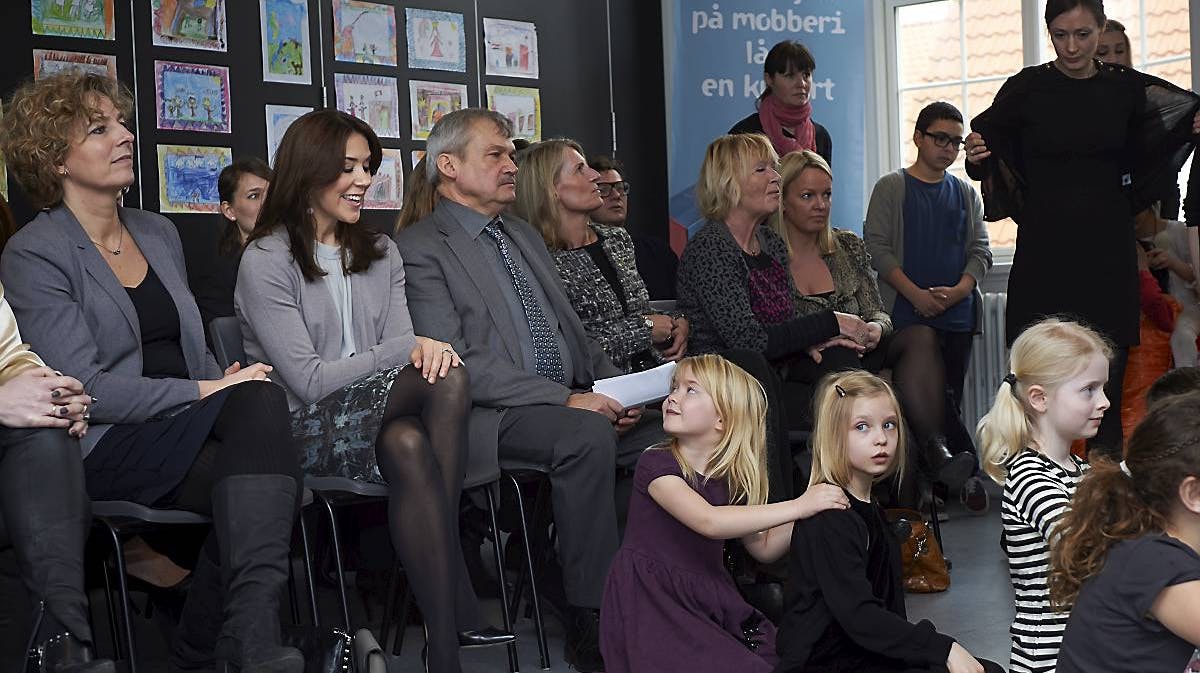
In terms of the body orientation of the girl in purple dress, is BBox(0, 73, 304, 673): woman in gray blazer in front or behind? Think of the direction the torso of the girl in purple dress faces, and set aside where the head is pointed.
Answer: behind

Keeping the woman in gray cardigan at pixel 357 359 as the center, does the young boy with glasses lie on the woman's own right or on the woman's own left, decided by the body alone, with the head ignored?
on the woman's own left

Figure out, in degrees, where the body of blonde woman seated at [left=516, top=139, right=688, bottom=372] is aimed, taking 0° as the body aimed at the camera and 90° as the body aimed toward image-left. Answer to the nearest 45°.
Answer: approximately 315°

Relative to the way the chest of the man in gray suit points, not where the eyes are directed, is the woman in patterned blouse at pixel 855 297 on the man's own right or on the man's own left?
on the man's own left

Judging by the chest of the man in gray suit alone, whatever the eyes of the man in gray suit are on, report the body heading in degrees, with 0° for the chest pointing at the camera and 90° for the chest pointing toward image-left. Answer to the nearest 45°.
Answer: approximately 315°

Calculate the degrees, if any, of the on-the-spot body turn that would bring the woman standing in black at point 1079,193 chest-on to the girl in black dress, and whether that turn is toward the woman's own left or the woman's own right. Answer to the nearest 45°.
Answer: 0° — they already face them
